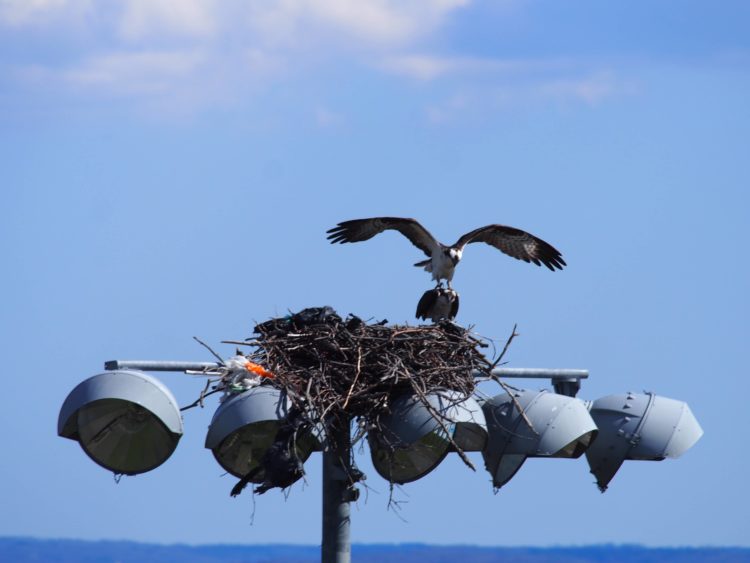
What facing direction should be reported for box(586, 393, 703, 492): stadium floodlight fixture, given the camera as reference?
facing to the left of the viewer

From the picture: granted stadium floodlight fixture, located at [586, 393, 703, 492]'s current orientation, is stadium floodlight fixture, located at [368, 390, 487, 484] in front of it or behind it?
in front

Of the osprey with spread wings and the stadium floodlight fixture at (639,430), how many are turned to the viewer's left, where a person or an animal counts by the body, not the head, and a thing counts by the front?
1

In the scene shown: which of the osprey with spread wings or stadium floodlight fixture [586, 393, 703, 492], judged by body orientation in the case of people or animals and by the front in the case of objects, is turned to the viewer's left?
the stadium floodlight fixture

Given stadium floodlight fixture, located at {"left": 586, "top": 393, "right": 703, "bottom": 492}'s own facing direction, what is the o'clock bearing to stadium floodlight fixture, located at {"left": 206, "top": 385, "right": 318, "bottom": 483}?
stadium floodlight fixture, located at {"left": 206, "top": 385, "right": 318, "bottom": 483} is roughly at 11 o'clock from stadium floodlight fixture, located at {"left": 586, "top": 393, "right": 703, "bottom": 492}.

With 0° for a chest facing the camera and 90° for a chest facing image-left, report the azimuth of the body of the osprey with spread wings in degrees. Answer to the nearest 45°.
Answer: approximately 315°
